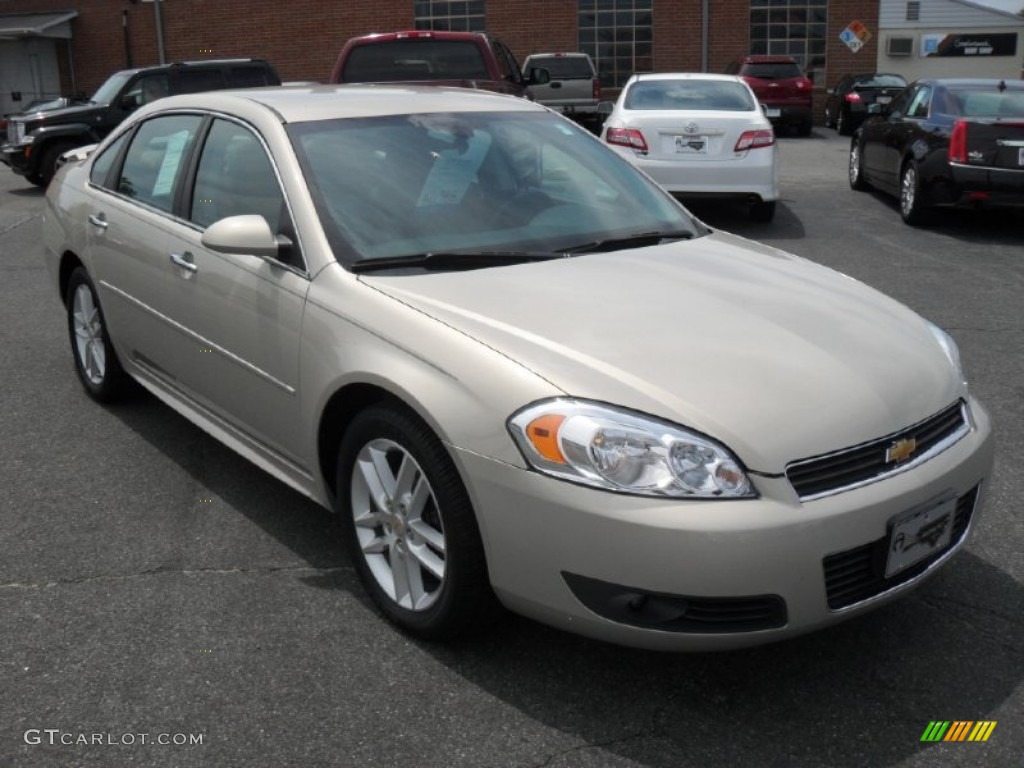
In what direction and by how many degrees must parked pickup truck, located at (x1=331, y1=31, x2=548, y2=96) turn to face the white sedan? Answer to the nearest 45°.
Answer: approximately 135° to its right

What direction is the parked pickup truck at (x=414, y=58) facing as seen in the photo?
away from the camera

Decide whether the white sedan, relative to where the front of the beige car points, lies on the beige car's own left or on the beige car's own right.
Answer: on the beige car's own left

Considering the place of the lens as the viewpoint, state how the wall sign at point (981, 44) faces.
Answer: facing the viewer

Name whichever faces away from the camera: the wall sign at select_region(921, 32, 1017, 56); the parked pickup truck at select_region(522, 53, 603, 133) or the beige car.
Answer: the parked pickup truck

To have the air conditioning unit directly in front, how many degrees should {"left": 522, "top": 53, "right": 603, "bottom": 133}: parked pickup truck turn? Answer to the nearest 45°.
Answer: approximately 45° to its right

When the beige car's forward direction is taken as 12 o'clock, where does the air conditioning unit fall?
The air conditioning unit is roughly at 8 o'clock from the beige car.

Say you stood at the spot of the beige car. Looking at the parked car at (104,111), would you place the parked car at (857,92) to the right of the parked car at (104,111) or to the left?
right

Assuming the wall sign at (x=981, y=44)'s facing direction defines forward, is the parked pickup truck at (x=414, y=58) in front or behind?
in front

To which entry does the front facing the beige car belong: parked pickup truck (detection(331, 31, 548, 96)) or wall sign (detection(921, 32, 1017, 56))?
the wall sign

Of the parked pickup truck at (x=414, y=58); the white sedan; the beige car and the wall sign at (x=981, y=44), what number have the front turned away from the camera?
2

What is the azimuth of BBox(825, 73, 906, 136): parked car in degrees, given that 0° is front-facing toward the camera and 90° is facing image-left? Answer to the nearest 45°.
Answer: approximately 135°

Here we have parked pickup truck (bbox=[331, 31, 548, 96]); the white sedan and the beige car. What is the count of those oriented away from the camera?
2

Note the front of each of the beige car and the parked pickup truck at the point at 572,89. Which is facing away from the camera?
the parked pickup truck

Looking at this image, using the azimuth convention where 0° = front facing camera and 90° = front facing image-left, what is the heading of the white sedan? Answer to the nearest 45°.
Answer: approximately 180°

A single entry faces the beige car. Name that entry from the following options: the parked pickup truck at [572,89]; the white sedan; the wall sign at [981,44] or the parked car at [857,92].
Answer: the wall sign

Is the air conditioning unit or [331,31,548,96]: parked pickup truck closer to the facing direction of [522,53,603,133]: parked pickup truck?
the air conditioning unit

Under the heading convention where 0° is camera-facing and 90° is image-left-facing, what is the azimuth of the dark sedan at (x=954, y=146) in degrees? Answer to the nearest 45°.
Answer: approximately 135°

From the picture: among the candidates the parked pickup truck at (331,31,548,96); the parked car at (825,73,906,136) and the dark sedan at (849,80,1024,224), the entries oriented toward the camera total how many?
0
